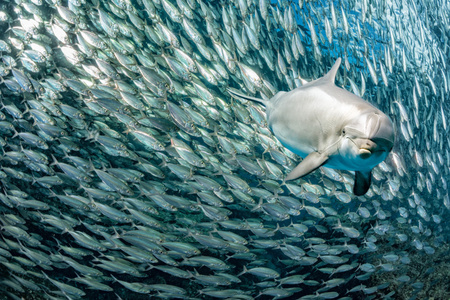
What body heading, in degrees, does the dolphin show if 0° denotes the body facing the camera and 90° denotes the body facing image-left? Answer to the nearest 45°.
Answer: approximately 315°
